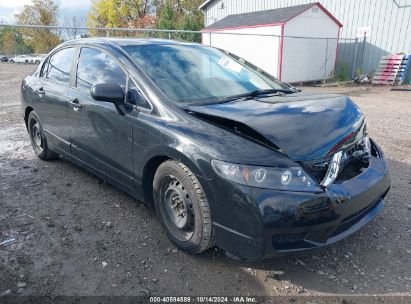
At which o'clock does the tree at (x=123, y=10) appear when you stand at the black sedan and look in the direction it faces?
The tree is roughly at 7 o'clock from the black sedan.

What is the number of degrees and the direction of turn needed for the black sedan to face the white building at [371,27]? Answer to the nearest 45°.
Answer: approximately 90° to its left

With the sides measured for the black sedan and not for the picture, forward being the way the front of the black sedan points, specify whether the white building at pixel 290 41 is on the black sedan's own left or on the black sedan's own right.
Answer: on the black sedan's own left

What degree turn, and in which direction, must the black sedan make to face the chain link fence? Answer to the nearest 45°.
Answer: approximately 135° to its left

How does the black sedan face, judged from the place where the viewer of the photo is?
facing the viewer and to the right of the viewer

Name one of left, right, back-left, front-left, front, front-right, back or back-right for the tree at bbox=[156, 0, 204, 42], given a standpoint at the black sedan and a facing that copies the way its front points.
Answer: back-left

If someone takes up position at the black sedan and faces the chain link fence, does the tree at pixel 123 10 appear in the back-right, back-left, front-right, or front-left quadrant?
front-left
